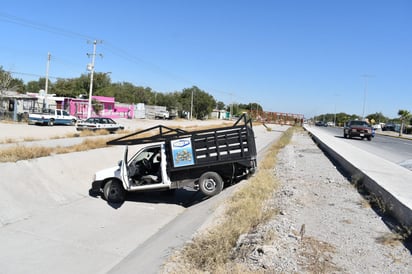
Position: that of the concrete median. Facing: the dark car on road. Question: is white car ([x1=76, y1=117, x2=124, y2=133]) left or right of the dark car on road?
left

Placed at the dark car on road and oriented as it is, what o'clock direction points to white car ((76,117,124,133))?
The white car is roughly at 3 o'clock from the dark car on road.

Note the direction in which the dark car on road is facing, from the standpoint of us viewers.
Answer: facing the viewer

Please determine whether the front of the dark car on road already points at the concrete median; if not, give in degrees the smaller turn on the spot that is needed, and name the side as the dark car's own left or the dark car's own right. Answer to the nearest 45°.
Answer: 0° — it already faces it
